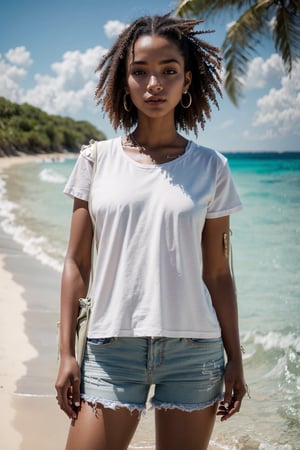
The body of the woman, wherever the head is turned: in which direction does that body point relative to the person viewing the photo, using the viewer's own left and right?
facing the viewer

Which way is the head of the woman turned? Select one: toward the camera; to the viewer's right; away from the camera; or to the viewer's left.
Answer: toward the camera

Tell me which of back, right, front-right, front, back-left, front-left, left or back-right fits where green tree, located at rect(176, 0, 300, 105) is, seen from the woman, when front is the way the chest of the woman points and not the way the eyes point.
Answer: back
